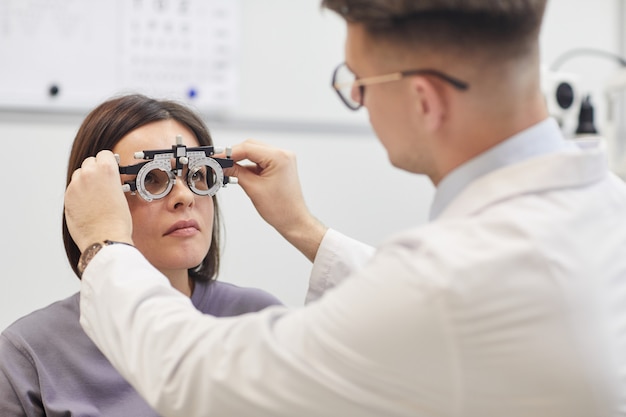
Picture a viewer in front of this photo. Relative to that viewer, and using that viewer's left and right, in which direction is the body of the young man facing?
facing away from the viewer and to the left of the viewer

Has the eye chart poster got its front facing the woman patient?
yes

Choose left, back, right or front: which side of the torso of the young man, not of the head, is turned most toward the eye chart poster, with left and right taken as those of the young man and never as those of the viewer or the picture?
front

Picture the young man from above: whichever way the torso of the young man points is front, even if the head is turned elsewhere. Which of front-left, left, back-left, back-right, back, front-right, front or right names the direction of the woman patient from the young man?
front

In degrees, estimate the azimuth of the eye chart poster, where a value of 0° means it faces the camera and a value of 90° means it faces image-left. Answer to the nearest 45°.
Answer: approximately 0°

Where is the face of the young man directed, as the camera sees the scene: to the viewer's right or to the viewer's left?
to the viewer's left

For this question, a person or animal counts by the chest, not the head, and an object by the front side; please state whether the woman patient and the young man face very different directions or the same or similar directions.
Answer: very different directions

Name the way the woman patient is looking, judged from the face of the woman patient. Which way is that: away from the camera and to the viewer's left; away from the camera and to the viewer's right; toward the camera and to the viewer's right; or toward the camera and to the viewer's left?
toward the camera and to the viewer's right

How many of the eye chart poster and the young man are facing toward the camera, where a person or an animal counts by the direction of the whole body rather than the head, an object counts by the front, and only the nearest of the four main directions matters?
1

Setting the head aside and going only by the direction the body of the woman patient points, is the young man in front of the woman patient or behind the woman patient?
in front

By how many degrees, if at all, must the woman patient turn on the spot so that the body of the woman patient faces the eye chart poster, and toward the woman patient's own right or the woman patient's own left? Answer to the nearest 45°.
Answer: approximately 135° to the woman patient's own left

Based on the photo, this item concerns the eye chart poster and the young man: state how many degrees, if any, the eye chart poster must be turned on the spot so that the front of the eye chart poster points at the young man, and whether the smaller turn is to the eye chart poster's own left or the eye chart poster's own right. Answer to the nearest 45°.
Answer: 0° — it already faces them

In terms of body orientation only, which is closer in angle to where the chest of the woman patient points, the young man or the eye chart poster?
the young man
